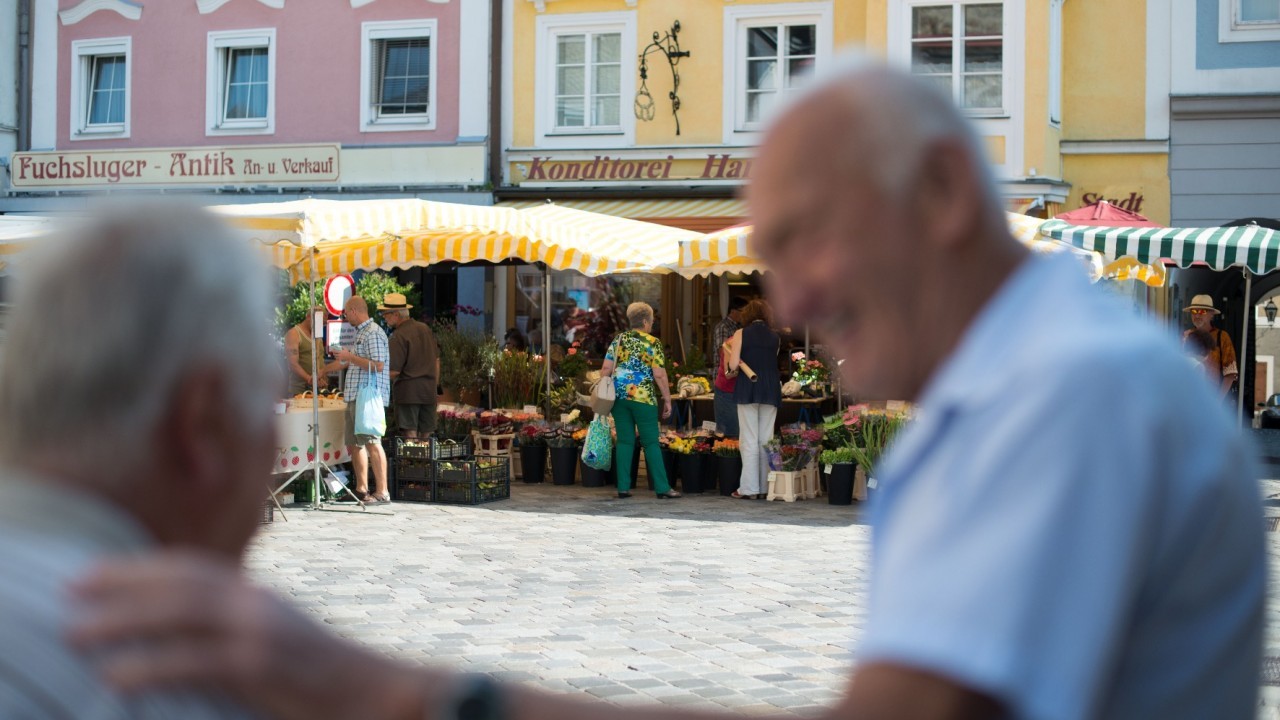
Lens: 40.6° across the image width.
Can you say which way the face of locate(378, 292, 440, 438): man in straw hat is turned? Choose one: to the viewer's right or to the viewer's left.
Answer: to the viewer's left

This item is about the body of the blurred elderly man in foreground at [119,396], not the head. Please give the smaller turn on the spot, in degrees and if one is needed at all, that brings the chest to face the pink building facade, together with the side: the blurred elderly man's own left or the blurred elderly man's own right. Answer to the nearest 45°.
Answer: approximately 45° to the blurred elderly man's own left

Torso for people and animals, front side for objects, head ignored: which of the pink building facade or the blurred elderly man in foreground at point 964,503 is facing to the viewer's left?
the blurred elderly man in foreground

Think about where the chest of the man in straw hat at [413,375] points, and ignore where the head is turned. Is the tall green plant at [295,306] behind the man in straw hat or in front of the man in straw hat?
in front

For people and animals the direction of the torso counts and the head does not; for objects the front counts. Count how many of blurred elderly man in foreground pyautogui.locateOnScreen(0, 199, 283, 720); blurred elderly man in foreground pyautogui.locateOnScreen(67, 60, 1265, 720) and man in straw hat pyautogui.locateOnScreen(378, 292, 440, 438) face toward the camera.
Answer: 0

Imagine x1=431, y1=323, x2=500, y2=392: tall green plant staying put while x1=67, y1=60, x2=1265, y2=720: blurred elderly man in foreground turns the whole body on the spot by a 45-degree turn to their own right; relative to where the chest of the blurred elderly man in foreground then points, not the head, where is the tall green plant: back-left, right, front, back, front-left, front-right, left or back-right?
front-right

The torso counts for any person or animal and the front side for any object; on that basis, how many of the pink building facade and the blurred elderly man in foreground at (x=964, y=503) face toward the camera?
1

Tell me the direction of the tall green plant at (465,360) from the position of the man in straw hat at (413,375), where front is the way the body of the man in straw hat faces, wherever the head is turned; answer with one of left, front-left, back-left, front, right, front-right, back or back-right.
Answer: front-right

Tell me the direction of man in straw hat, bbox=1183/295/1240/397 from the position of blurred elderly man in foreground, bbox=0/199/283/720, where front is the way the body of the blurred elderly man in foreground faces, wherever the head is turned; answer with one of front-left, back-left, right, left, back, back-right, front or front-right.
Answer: front

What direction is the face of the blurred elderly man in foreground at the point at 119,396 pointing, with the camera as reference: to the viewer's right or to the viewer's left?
to the viewer's right

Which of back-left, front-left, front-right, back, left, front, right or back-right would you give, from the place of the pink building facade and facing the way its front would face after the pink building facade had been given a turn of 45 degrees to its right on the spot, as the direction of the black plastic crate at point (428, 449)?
front-left

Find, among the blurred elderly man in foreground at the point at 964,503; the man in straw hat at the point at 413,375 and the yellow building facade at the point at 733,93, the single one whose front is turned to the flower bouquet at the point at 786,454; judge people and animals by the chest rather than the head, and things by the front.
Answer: the yellow building facade

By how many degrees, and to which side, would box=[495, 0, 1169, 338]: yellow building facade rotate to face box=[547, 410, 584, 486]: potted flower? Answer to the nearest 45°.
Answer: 0° — it already faces it

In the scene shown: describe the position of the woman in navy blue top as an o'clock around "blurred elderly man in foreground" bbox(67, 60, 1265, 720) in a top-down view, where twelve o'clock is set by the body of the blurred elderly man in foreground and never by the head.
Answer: The woman in navy blue top is roughly at 3 o'clock from the blurred elderly man in foreground.

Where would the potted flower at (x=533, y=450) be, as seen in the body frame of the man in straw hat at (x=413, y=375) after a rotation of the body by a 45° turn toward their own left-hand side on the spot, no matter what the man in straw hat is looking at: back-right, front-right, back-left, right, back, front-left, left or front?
back-right

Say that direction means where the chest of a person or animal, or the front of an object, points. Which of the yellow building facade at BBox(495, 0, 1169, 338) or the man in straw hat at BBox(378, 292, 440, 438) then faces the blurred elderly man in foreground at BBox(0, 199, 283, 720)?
the yellow building facade

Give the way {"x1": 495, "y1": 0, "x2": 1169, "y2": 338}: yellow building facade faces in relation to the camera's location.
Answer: facing the viewer

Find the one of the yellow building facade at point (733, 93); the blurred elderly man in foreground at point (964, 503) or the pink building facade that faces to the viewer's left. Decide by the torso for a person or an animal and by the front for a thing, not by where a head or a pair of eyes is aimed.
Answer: the blurred elderly man in foreground

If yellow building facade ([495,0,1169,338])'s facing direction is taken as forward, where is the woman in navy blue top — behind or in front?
in front

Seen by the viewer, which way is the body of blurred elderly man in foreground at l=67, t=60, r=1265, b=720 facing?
to the viewer's left
